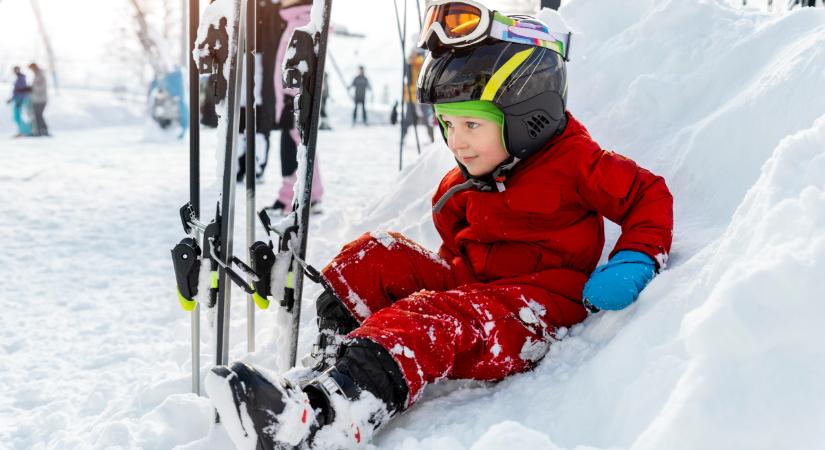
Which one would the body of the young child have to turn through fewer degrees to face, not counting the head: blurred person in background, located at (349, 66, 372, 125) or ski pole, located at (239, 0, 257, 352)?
the ski pole

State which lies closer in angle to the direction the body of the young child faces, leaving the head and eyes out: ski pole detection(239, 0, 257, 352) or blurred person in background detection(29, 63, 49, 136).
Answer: the ski pole

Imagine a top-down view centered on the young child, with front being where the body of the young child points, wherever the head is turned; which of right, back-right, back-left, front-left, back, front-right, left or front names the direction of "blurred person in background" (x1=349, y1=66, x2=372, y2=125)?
back-right

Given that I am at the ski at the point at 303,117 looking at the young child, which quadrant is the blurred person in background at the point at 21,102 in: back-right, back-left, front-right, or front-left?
back-left

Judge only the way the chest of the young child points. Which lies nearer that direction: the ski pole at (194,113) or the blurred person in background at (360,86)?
the ski pole

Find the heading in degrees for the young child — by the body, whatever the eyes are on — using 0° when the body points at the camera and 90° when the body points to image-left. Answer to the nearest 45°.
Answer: approximately 45°

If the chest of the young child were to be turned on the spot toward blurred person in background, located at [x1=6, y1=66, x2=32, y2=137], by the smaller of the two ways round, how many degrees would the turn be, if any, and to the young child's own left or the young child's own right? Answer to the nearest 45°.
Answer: approximately 90° to the young child's own right
